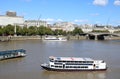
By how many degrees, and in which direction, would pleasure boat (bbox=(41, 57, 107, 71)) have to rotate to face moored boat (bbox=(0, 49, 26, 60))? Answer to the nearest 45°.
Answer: approximately 45° to its right

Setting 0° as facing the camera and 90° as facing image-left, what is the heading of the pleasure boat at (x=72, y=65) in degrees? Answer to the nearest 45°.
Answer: approximately 90°
